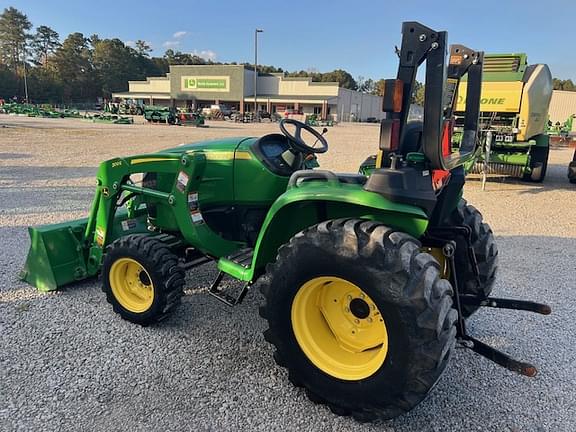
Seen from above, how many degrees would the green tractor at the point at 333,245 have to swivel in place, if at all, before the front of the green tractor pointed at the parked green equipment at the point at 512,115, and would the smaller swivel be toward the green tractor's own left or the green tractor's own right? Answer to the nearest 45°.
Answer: approximately 90° to the green tractor's own right

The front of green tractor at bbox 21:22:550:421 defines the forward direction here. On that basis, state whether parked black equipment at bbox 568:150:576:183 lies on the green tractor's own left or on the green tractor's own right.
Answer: on the green tractor's own right

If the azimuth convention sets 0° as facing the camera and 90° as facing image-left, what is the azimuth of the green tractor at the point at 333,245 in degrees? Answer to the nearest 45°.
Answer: approximately 135°

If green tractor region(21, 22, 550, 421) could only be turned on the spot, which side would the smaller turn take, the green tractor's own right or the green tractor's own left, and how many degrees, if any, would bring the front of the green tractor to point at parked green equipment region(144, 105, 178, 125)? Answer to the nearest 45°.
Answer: approximately 45° to the green tractor's own right
